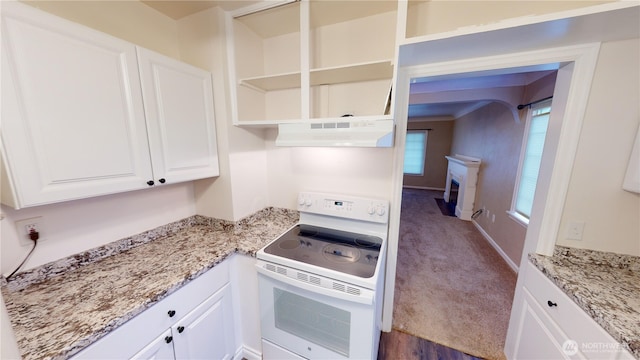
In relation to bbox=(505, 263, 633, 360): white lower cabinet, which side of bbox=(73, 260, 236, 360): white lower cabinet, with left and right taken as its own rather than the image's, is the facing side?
front

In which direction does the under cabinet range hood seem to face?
toward the camera

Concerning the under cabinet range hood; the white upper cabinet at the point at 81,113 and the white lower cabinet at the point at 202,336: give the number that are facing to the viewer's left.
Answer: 0

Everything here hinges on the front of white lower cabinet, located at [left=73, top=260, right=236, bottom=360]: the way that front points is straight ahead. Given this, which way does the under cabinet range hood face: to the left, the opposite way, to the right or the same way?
to the right

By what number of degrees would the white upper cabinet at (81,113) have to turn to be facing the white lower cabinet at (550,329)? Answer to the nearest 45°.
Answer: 0° — it already faces it

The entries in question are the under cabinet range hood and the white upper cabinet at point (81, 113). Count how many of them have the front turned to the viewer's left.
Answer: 0

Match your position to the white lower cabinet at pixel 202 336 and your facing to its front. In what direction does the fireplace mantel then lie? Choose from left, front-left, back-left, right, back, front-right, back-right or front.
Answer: front-left

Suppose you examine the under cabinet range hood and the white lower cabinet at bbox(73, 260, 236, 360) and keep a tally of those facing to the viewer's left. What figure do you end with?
0

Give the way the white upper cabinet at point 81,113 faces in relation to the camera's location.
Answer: facing the viewer and to the right of the viewer

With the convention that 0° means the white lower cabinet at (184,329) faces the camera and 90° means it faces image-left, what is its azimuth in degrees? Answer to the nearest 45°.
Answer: approximately 315°

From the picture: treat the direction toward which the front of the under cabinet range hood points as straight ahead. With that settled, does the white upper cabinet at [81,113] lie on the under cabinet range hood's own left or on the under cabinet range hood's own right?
on the under cabinet range hood's own right

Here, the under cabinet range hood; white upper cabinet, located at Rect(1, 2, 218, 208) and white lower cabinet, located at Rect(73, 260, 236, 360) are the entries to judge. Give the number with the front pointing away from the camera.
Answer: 0

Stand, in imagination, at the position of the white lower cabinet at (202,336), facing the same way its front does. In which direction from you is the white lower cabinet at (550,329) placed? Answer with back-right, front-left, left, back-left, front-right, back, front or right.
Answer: front

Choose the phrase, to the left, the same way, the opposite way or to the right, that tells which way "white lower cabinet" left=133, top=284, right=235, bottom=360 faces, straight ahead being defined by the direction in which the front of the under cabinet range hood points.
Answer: to the left
